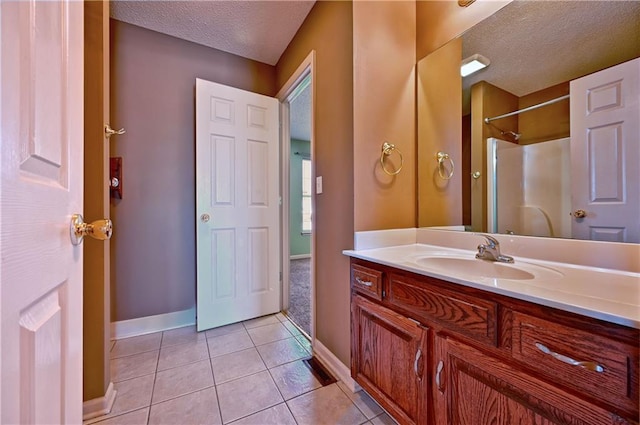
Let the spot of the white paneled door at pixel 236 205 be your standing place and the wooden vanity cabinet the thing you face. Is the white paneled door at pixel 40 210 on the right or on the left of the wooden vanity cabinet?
right

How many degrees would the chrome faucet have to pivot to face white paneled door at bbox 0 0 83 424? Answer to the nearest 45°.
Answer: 0° — it already faces it

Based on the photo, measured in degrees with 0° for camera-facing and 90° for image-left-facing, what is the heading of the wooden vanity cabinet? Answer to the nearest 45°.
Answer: approximately 45°

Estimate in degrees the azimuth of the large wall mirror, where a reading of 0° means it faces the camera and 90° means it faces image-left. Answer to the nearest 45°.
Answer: approximately 45°

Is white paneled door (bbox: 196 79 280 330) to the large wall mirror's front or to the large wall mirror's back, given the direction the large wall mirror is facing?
to the front

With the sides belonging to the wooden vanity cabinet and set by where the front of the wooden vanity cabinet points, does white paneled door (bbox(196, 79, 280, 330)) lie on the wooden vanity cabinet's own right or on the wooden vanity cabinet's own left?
on the wooden vanity cabinet's own right

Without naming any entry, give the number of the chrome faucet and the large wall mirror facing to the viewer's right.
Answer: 0

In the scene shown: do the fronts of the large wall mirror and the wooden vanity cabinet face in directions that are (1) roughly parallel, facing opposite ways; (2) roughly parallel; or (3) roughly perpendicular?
roughly parallel

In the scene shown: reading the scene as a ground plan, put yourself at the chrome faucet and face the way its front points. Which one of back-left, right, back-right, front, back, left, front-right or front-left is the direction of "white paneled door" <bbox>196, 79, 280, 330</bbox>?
front-right

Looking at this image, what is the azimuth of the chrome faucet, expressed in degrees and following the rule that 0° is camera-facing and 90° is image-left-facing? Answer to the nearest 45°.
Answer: approximately 45°

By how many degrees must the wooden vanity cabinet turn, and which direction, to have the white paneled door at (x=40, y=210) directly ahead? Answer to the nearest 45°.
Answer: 0° — it already faces it

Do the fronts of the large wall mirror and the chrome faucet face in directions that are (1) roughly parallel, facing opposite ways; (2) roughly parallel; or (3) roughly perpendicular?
roughly parallel
